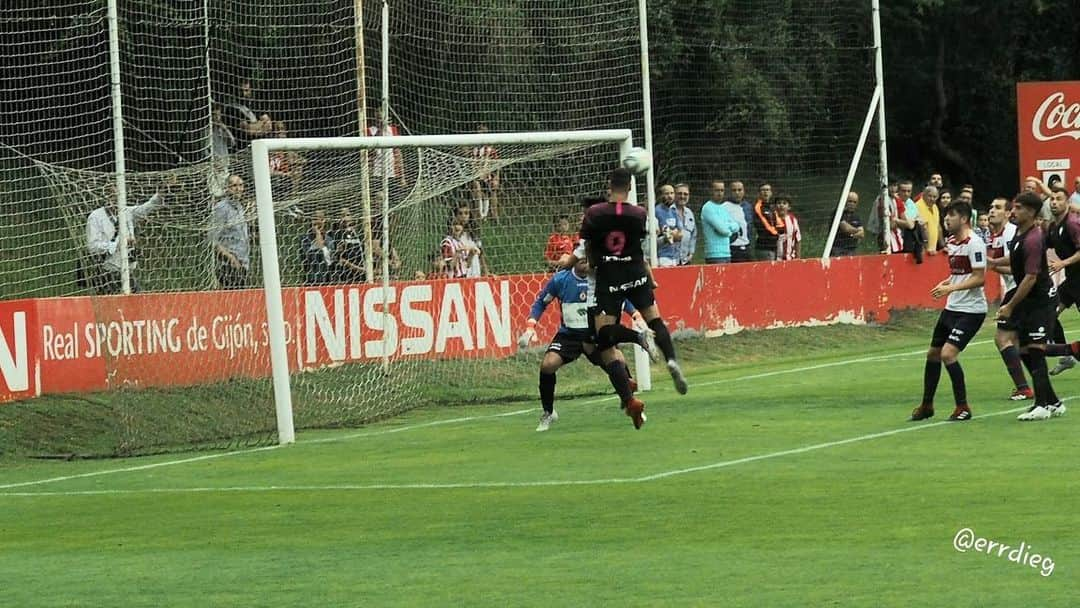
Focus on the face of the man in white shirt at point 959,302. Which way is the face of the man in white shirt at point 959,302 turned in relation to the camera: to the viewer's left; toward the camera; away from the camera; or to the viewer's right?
to the viewer's left

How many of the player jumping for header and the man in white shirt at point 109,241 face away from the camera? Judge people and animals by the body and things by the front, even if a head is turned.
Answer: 1

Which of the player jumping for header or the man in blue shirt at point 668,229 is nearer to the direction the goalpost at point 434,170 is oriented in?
the player jumping for header

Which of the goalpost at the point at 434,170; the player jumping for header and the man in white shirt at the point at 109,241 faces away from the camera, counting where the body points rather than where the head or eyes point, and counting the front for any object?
the player jumping for header

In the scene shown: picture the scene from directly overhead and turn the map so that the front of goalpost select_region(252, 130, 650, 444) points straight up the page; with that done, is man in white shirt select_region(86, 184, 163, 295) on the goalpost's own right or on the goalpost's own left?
on the goalpost's own right

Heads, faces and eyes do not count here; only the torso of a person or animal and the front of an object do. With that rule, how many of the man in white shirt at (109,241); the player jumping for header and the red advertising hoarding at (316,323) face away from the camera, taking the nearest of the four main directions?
1

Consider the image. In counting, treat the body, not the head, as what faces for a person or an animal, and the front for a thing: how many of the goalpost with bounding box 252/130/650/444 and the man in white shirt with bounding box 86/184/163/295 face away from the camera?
0

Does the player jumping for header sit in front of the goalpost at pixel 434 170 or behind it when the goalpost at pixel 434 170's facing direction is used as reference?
in front

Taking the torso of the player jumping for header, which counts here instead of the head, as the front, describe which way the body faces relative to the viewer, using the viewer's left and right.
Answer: facing away from the viewer

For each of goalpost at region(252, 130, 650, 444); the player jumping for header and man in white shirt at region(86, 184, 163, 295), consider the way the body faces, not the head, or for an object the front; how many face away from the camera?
1

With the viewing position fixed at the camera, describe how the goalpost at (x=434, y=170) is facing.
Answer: facing the viewer and to the right of the viewer

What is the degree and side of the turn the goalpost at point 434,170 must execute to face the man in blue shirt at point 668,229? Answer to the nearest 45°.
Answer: approximately 90° to its left

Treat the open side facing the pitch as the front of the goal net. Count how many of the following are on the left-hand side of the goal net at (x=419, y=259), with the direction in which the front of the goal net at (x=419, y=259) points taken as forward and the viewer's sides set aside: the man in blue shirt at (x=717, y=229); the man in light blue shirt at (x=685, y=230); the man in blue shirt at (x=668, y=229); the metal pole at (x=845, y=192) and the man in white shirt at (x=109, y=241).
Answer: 4

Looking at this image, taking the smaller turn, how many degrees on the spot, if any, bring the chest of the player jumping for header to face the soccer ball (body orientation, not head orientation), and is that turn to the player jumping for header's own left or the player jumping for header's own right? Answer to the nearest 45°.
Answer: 0° — they already face it
